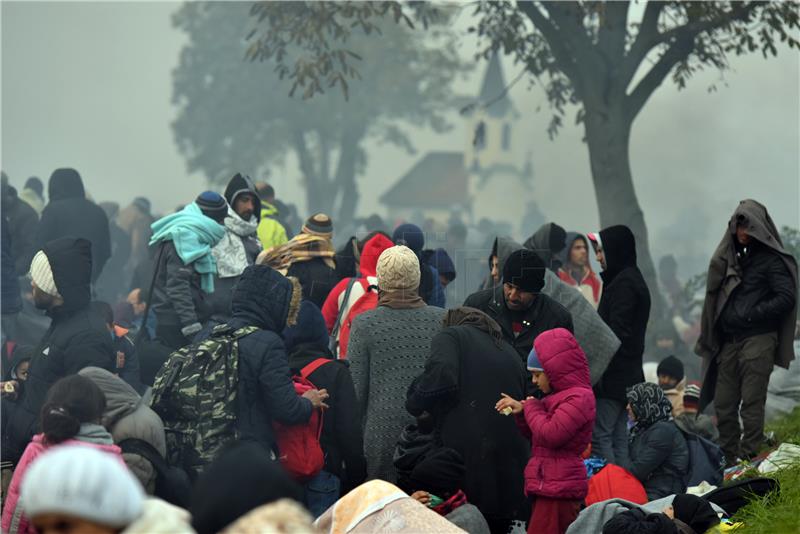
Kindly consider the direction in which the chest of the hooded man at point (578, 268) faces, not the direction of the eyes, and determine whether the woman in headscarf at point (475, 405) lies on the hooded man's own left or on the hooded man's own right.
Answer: on the hooded man's own right

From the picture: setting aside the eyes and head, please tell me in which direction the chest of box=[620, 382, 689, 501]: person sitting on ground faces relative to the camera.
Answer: to the viewer's left

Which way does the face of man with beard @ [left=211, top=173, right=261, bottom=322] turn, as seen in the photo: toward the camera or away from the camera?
toward the camera

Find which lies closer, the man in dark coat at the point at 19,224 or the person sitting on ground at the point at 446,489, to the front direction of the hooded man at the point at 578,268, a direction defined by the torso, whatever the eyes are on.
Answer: the person sitting on ground

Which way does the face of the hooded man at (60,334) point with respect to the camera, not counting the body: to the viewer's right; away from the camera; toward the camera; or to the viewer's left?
to the viewer's left

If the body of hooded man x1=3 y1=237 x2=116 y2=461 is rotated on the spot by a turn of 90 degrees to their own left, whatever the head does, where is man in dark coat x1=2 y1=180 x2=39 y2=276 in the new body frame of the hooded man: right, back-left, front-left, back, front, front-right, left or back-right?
back

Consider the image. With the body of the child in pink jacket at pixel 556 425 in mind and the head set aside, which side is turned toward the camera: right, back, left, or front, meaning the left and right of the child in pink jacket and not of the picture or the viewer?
left

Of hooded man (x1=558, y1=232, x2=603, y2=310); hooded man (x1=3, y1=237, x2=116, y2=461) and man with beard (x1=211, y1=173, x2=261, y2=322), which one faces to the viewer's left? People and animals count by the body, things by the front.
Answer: hooded man (x1=3, y1=237, x2=116, y2=461)

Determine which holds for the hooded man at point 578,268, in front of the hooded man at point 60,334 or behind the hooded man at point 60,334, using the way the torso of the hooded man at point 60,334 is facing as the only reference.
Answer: behind

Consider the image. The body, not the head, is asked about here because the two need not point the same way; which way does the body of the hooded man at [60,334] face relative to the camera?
to the viewer's left

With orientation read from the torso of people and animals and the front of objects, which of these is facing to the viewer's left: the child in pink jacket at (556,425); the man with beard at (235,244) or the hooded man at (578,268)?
the child in pink jacket

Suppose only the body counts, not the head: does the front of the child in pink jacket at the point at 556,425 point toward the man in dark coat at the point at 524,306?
no

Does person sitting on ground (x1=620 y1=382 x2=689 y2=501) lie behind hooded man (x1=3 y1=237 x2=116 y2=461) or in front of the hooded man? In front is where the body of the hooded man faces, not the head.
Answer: behind

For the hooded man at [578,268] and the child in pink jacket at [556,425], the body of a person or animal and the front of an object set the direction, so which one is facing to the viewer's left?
the child in pink jacket
